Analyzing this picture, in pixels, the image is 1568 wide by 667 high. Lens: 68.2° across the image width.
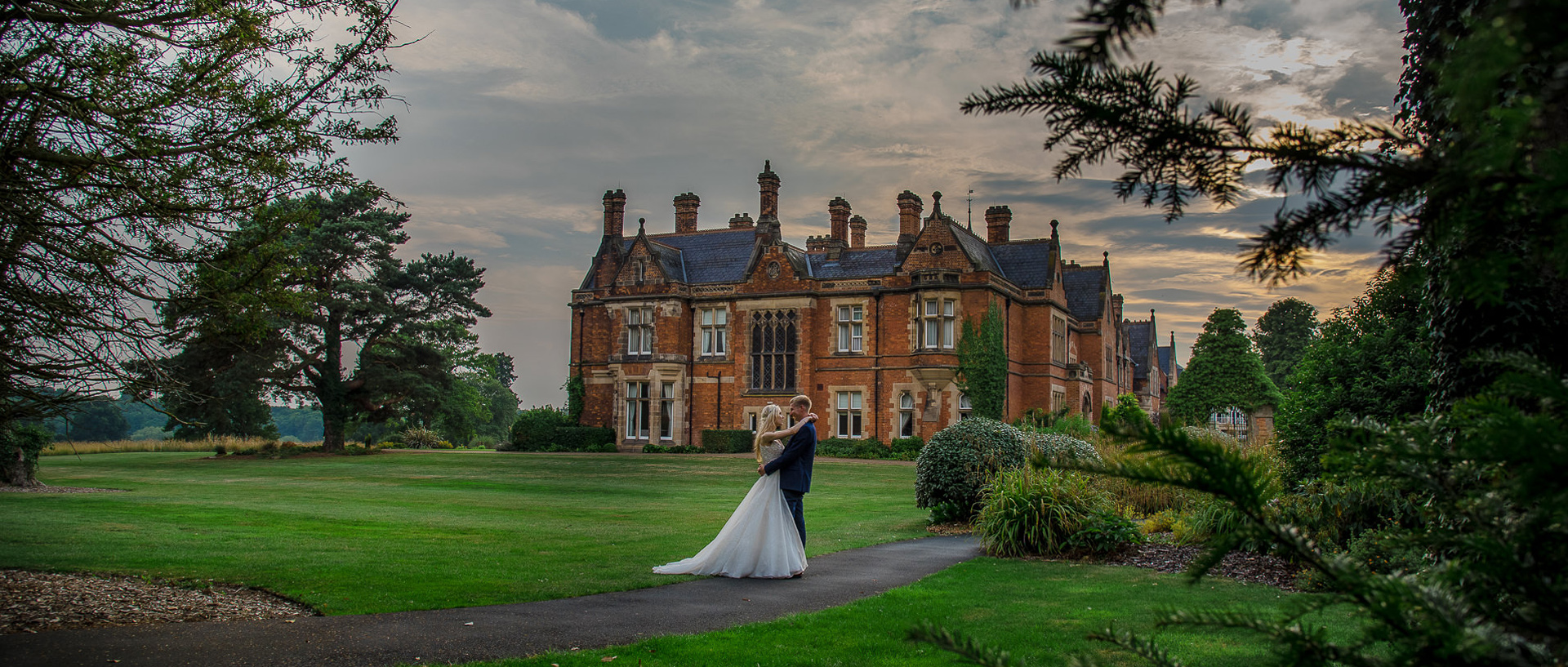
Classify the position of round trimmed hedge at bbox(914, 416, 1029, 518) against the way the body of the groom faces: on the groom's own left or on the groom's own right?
on the groom's own right

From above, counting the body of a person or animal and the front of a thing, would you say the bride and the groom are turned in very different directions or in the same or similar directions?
very different directions

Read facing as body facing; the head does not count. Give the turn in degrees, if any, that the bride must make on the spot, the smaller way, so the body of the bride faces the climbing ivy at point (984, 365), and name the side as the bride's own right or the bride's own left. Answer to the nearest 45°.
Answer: approximately 90° to the bride's own left

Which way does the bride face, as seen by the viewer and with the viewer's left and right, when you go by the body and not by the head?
facing to the right of the viewer

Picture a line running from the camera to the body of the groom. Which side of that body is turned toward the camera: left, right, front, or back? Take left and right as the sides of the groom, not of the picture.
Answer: left

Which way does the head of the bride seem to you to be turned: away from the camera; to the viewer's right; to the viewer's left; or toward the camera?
to the viewer's right

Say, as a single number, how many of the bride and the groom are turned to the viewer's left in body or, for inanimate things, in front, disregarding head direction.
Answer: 1

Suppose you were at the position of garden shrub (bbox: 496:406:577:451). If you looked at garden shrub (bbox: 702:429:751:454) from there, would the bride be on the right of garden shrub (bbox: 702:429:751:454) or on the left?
right

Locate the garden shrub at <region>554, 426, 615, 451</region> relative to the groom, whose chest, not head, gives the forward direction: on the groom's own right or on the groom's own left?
on the groom's own right

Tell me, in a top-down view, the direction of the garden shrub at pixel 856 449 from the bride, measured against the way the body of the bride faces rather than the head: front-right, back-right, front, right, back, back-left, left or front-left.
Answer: left

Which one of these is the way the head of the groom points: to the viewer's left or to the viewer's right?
to the viewer's left

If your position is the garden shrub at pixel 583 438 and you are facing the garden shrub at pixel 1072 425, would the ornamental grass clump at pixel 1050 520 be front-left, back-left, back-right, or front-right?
front-right

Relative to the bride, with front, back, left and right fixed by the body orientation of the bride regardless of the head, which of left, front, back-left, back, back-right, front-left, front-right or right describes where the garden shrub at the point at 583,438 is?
left
